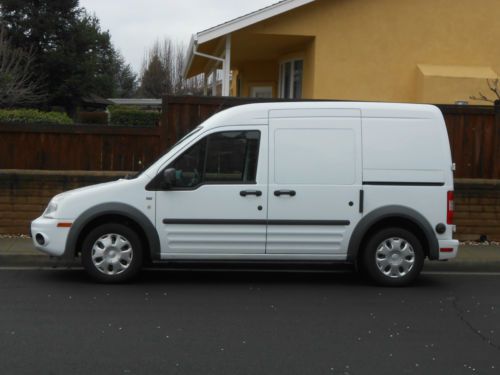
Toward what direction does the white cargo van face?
to the viewer's left

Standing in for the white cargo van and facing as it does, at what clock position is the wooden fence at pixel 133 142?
The wooden fence is roughly at 2 o'clock from the white cargo van.

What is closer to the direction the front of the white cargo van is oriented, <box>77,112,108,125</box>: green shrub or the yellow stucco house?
the green shrub

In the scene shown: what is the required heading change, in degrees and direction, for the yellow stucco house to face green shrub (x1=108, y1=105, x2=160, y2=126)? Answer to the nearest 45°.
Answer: approximately 45° to its right

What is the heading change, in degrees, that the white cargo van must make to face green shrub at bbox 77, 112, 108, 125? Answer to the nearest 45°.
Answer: approximately 90° to its right

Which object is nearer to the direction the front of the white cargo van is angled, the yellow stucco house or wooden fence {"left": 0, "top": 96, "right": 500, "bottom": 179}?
the wooden fence
